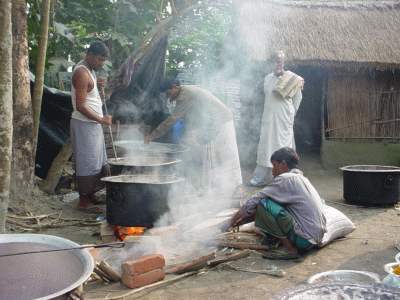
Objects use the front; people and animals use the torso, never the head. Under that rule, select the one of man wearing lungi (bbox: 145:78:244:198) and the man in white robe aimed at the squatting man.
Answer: the man in white robe

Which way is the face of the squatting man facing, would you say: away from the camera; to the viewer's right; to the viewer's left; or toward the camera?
to the viewer's left

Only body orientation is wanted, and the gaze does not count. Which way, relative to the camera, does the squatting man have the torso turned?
to the viewer's left

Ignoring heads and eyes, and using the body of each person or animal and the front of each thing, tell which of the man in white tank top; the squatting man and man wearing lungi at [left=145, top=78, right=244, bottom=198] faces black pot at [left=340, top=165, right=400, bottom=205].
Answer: the man in white tank top

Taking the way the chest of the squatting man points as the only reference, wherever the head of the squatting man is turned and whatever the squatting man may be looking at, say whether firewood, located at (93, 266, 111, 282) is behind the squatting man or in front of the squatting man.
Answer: in front

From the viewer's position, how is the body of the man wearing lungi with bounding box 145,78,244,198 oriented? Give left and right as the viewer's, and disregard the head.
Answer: facing to the left of the viewer

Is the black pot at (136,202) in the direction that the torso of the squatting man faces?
yes

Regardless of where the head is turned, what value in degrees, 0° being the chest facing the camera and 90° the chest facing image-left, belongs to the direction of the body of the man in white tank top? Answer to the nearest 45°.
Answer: approximately 270°

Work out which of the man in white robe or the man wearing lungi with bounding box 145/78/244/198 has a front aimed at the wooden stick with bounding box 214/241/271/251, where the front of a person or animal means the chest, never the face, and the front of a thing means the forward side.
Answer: the man in white robe

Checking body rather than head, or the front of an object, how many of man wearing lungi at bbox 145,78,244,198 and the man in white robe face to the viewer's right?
0

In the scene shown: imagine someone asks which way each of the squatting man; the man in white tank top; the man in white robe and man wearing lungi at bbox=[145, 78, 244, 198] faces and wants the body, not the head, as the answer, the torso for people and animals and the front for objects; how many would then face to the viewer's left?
2

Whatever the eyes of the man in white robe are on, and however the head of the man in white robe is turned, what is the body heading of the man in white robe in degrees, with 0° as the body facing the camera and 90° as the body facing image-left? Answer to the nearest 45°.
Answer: approximately 0°

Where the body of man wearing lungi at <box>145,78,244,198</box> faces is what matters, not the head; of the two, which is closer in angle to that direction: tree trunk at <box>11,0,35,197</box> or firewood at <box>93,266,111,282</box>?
the tree trunk

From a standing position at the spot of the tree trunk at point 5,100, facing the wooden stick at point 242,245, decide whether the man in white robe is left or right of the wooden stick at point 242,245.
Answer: left

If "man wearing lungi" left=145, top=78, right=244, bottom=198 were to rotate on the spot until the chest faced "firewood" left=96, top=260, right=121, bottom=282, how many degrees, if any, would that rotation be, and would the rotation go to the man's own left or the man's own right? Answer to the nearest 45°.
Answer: approximately 90° to the man's own left

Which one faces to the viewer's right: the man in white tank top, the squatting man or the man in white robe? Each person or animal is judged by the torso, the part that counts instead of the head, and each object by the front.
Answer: the man in white tank top

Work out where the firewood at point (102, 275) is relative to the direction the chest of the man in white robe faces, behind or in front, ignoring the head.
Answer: in front
